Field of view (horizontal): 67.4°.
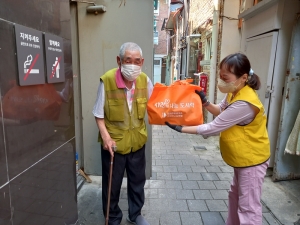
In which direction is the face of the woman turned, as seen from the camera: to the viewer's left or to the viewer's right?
to the viewer's left

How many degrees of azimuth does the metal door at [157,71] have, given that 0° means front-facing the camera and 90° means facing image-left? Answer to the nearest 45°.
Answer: approximately 0°

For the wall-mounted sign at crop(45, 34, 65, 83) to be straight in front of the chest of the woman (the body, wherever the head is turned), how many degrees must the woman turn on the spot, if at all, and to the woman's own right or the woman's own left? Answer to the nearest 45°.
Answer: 0° — they already face it

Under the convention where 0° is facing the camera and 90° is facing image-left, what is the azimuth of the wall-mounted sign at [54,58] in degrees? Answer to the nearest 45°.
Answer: approximately 315°

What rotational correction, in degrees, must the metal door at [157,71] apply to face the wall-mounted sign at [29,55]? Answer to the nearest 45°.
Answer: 0° — it already faces it

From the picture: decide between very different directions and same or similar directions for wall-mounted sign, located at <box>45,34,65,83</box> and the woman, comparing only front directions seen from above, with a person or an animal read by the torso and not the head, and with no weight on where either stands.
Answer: very different directions

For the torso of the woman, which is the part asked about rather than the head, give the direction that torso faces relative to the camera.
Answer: to the viewer's left

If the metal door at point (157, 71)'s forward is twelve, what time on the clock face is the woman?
The woman is roughly at 12 o'clock from the metal door.

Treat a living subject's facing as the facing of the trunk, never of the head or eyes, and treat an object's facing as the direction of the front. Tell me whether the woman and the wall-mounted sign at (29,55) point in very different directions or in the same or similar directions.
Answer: very different directions

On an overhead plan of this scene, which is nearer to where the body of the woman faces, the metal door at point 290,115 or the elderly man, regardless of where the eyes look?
the elderly man
